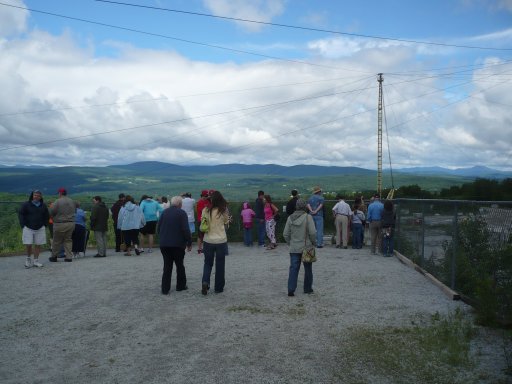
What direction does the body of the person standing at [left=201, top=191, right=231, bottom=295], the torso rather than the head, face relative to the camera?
away from the camera

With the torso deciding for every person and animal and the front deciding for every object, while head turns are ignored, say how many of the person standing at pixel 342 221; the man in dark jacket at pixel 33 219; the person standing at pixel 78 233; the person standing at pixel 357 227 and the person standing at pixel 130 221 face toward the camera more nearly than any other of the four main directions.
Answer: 1

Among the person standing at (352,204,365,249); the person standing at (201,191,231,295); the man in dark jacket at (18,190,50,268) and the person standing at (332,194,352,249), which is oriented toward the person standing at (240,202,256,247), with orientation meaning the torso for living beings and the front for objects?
the person standing at (201,191,231,295)

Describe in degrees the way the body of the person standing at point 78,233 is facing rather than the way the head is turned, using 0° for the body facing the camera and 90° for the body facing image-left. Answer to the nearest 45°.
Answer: approximately 180°

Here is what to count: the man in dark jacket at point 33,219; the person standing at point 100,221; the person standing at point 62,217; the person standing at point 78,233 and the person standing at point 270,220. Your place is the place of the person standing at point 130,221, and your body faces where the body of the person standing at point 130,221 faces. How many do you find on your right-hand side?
1

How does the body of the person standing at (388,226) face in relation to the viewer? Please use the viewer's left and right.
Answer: facing away from the viewer

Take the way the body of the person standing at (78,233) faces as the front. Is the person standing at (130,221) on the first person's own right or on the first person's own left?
on the first person's own right

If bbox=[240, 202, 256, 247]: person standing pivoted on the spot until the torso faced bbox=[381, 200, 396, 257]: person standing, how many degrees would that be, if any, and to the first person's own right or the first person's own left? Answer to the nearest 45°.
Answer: approximately 135° to the first person's own right

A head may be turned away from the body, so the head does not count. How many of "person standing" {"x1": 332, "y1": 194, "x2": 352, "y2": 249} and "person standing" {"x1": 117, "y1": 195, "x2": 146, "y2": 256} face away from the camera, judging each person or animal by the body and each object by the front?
2

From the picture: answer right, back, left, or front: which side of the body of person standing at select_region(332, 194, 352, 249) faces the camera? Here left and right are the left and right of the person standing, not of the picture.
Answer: back

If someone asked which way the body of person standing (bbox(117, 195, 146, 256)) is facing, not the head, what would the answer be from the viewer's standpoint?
away from the camera

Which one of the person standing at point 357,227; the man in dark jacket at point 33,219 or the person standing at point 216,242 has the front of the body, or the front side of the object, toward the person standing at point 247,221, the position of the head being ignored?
the person standing at point 216,242

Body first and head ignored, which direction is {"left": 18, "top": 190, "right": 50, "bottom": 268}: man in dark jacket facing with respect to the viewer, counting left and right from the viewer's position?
facing the viewer

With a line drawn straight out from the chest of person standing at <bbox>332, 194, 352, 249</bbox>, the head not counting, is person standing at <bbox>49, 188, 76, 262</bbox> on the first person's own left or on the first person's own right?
on the first person's own left

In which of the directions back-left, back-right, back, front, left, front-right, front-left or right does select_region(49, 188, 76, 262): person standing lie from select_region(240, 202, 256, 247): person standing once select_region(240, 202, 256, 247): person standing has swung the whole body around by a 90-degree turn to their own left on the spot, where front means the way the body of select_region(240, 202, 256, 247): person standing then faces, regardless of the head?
front-left

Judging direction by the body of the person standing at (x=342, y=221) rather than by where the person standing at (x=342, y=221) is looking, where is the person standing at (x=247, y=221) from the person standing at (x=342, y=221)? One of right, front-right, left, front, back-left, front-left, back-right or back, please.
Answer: left

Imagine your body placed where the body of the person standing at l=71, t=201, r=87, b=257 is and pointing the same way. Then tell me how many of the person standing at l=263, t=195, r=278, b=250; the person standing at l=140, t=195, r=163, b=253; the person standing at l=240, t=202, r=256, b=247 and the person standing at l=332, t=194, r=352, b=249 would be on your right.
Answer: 4

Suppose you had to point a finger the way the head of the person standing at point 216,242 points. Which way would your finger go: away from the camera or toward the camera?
away from the camera

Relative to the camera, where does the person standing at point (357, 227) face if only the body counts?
away from the camera

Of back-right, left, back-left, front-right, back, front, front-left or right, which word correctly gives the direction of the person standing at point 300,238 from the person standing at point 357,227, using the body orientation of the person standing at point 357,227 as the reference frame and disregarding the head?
back
